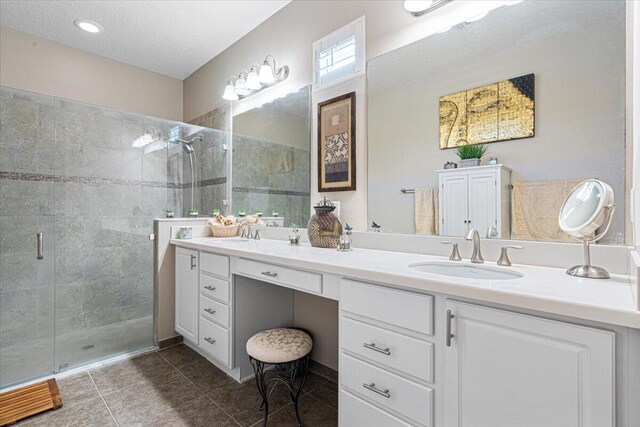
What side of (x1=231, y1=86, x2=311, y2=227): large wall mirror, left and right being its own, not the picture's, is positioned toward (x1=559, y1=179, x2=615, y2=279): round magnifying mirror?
left

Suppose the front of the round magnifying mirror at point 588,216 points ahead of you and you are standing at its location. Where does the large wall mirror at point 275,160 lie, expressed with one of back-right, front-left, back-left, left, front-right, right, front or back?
front-right

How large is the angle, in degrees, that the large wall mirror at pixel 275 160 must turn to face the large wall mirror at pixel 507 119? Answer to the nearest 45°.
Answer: approximately 90° to its left

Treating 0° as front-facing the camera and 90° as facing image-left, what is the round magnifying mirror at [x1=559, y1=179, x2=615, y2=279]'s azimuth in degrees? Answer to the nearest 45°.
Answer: approximately 45°

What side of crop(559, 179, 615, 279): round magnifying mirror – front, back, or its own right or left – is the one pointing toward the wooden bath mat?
front

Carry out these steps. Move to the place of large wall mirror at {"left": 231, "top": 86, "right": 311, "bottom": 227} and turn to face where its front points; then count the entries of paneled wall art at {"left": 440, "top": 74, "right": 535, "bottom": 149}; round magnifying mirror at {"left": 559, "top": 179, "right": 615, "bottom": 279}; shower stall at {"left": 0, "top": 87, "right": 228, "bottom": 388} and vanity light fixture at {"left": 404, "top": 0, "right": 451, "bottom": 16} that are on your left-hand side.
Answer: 3

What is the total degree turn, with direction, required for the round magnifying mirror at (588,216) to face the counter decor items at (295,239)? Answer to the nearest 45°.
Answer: approximately 45° to its right
